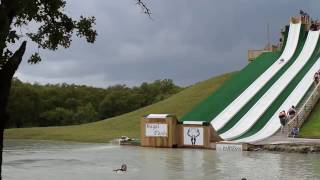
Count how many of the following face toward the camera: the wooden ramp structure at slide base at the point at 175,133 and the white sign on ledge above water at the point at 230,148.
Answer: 2

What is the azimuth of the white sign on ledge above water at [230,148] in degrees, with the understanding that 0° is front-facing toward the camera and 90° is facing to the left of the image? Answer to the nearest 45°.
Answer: approximately 0°

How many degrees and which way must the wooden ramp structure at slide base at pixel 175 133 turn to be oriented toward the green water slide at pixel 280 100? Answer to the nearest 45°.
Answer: approximately 135° to its left

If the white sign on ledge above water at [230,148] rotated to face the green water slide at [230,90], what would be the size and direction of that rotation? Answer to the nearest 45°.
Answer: approximately 180°

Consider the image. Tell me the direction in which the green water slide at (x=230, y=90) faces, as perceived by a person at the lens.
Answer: facing the viewer and to the left of the viewer

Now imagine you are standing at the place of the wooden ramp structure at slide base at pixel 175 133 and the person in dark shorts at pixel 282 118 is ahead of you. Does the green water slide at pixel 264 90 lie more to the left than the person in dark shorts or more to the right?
left

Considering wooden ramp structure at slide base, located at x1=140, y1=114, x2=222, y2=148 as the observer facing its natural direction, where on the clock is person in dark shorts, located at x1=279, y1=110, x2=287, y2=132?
The person in dark shorts is roughly at 9 o'clock from the wooden ramp structure at slide base.

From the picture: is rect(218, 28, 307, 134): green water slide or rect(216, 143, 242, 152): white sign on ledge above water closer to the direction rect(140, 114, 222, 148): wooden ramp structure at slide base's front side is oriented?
the white sign on ledge above water

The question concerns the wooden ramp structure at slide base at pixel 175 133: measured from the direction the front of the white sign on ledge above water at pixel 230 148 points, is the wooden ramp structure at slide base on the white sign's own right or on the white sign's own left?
on the white sign's own right
